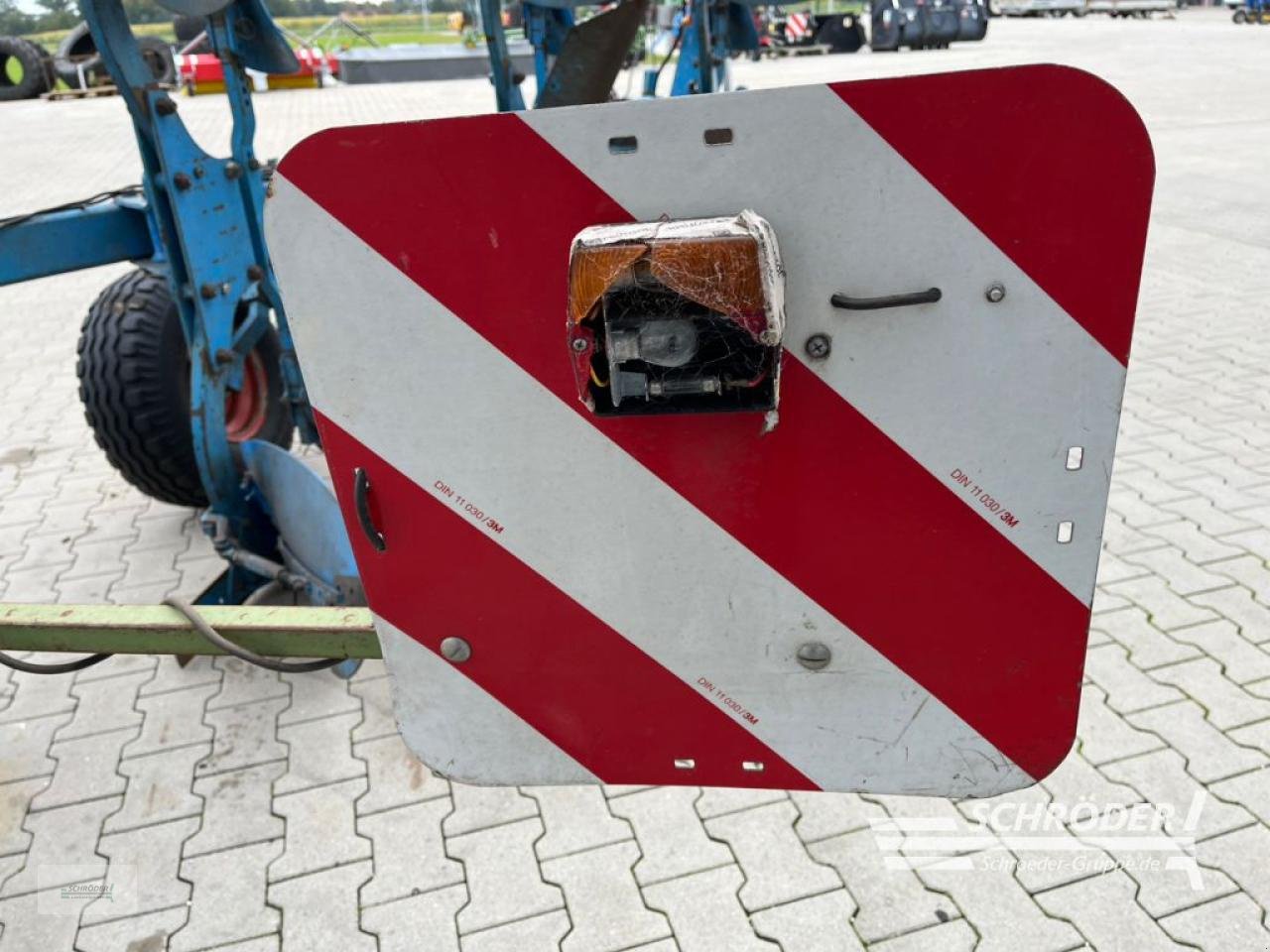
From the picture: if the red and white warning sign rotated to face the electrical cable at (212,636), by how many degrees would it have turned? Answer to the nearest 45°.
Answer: approximately 90° to its right

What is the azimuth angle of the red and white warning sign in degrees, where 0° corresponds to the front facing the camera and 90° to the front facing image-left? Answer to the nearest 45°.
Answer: approximately 0°

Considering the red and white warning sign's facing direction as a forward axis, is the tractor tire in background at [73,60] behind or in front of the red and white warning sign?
behind

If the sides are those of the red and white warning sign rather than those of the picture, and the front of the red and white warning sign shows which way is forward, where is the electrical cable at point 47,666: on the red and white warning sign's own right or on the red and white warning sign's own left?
on the red and white warning sign's own right

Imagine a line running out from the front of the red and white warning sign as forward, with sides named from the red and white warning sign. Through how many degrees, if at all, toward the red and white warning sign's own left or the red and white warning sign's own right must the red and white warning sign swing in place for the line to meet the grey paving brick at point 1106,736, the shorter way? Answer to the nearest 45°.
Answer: approximately 135° to the red and white warning sign's own left

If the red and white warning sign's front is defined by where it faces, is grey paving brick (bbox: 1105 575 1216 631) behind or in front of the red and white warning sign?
behind

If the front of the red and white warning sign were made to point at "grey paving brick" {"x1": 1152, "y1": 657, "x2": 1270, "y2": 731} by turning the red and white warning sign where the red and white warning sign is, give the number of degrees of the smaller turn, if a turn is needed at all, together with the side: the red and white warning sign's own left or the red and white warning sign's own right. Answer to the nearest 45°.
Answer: approximately 135° to the red and white warning sign's own left

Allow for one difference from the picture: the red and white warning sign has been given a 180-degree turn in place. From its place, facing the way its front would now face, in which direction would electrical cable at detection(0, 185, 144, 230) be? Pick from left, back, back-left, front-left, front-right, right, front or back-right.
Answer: front-left

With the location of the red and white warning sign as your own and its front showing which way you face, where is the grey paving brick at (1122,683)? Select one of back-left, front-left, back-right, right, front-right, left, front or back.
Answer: back-left
